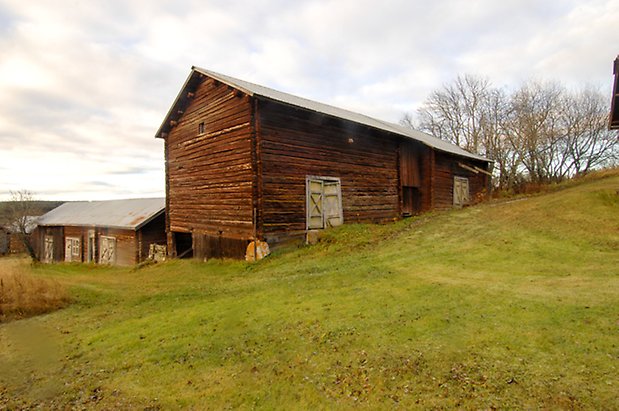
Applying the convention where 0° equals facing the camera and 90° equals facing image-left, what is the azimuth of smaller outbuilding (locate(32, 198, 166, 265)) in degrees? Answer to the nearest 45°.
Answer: approximately 45°

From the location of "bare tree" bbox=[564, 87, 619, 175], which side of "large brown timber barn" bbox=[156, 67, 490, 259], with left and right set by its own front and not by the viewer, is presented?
left

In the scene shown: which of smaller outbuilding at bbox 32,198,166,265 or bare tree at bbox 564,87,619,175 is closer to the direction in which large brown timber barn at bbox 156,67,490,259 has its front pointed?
the bare tree

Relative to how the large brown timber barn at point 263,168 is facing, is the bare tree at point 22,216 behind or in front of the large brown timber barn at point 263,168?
behind

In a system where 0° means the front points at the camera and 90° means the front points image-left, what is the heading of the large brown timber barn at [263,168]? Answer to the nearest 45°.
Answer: approximately 315°

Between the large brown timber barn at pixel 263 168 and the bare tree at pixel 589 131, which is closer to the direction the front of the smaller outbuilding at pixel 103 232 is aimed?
the large brown timber barn

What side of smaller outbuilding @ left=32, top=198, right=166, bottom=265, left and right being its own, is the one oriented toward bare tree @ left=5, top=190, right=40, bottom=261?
right

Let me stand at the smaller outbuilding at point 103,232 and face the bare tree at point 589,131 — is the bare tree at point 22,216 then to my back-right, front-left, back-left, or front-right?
back-left

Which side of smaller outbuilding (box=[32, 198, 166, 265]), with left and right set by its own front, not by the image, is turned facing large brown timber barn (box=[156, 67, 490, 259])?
left

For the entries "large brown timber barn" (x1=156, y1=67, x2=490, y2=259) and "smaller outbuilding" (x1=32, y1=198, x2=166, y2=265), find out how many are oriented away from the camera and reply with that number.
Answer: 0
